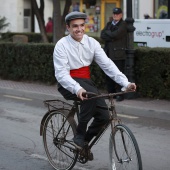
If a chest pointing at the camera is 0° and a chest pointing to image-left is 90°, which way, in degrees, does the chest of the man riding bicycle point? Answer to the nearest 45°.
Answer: approximately 315°

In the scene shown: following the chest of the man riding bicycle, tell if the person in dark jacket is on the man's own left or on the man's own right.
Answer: on the man's own left

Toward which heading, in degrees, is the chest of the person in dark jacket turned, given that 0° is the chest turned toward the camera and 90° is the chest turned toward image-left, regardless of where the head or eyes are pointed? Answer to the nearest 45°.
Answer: approximately 45°

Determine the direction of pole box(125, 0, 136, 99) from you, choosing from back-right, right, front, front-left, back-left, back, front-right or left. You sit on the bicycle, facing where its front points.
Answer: back-left

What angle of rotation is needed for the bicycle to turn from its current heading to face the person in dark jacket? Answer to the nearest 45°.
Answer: approximately 135° to its left

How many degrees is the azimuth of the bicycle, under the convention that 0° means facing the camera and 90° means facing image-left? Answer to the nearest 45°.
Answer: approximately 315°
